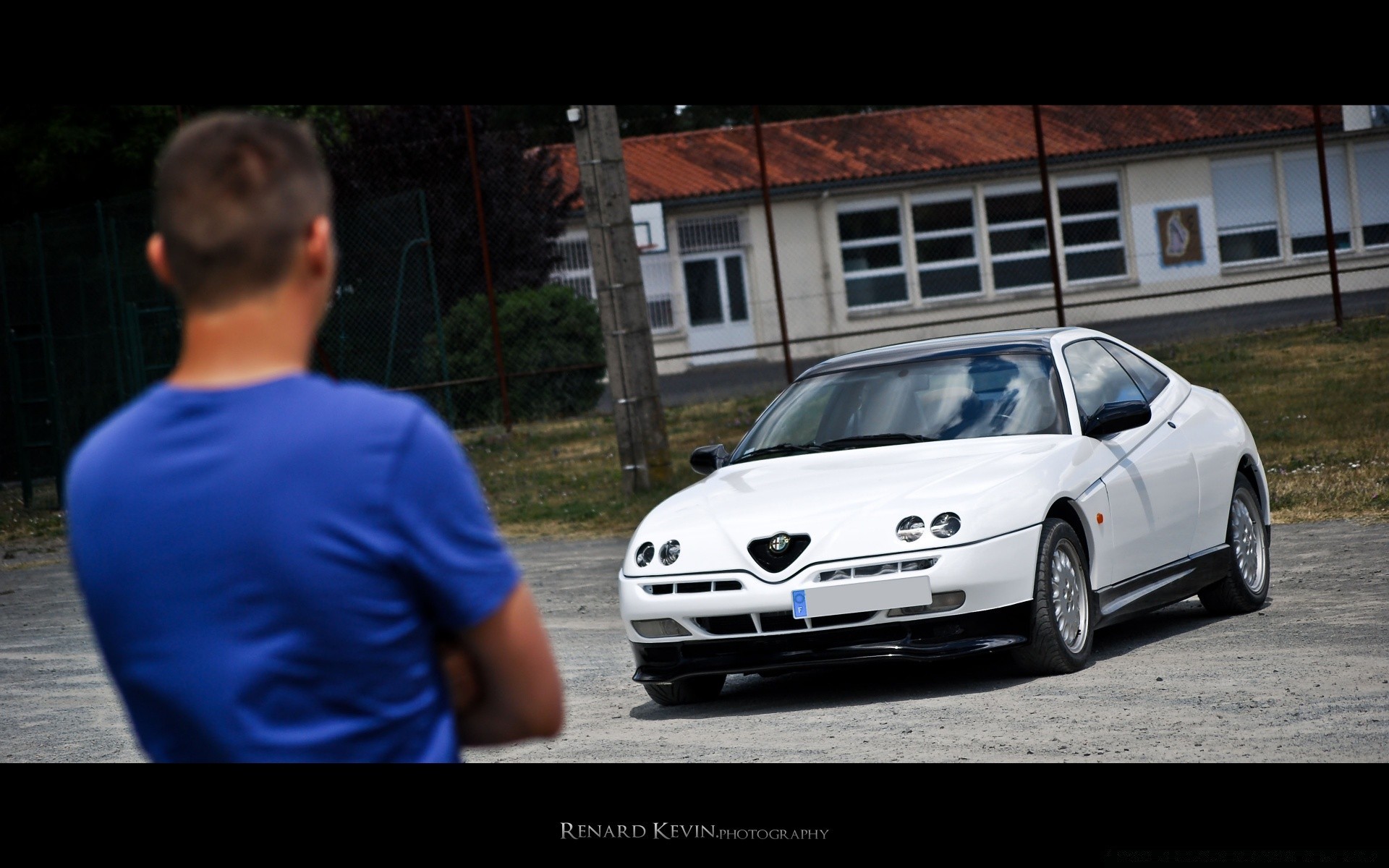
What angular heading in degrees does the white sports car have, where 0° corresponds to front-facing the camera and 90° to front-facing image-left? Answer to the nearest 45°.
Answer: approximately 45°

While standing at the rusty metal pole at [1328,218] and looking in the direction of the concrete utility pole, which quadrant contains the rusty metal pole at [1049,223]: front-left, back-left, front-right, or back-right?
front-right

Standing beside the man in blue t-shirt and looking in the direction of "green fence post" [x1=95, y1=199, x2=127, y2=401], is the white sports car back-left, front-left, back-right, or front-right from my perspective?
front-right

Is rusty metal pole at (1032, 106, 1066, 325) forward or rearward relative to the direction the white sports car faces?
rearward

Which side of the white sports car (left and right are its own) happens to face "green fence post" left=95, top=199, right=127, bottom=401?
right

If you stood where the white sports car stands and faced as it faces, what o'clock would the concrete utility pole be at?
The concrete utility pole is roughly at 4 o'clock from the white sports car.

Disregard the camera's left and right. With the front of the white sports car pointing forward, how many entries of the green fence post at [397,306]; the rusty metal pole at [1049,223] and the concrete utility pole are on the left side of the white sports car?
0

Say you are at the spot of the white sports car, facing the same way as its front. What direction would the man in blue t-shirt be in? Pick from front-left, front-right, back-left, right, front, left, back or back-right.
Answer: front-left

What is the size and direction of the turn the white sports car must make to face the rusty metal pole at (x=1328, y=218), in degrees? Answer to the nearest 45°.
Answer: approximately 135° to its right

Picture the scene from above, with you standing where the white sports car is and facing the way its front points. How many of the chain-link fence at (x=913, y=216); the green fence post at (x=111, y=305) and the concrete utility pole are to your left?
0

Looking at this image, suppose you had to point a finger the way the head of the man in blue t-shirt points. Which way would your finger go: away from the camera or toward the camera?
away from the camera
